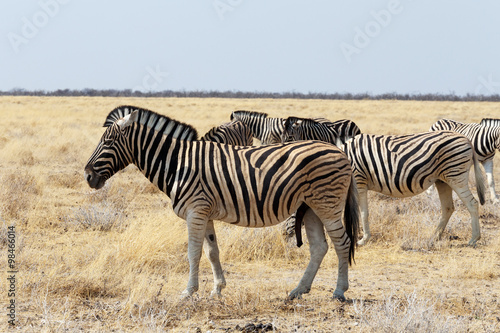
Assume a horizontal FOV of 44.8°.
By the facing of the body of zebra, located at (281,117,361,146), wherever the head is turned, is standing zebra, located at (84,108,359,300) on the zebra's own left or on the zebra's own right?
on the zebra's own left

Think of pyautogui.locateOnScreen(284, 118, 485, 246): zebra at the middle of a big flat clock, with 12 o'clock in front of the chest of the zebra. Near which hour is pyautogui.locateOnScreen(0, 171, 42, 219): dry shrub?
The dry shrub is roughly at 12 o'clock from the zebra.

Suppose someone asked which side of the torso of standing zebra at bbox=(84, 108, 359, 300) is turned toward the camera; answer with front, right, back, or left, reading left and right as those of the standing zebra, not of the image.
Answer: left

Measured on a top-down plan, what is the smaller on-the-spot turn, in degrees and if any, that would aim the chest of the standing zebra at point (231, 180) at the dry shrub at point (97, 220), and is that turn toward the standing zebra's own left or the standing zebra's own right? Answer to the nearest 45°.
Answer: approximately 45° to the standing zebra's own right

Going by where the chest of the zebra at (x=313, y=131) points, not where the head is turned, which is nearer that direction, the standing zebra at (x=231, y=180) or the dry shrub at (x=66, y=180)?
the dry shrub

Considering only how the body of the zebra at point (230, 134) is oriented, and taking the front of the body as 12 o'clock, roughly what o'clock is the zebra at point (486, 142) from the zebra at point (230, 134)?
the zebra at point (486, 142) is roughly at 6 o'clock from the zebra at point (230, 134).

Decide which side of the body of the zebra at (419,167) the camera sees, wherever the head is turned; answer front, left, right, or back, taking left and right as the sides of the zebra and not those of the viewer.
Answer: left

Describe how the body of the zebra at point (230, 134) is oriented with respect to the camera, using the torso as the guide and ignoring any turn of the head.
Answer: to the viewer's left

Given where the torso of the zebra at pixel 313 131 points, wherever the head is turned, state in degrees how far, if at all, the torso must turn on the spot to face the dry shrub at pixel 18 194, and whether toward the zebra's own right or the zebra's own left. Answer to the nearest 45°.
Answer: approximately 45° to the zebra's own left

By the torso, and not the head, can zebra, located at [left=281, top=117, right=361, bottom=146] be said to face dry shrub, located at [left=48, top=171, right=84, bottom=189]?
yes
